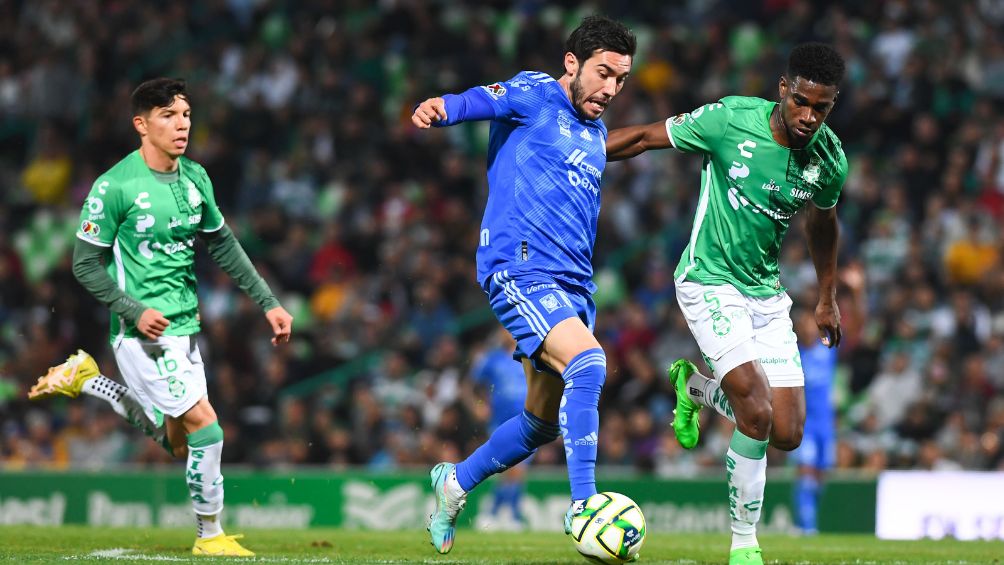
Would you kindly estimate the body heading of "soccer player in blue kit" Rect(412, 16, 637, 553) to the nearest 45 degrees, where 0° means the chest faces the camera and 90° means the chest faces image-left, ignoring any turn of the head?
approximately 315°

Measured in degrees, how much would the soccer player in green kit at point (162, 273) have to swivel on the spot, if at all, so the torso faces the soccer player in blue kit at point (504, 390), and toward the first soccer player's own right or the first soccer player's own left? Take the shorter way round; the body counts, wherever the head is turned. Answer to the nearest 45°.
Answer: approximately 90° to the first soccer player's own left

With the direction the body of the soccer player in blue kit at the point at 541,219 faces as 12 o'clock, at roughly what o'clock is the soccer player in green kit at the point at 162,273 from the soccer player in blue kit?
The soccer player in green kit is roughly at 5 o'clock from the soccer player in blue kit.

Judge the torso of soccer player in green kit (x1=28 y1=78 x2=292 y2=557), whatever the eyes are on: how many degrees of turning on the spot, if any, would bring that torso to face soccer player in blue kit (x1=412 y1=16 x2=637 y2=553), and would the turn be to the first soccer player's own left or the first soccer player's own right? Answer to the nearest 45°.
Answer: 0° — they already face them

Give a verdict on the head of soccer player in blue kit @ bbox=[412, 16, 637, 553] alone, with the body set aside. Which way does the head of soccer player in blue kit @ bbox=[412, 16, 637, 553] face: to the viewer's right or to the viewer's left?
to the viewer's right

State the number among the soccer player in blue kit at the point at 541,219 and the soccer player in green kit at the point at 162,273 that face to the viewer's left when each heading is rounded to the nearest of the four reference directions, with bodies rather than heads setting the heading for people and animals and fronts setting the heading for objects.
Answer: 0

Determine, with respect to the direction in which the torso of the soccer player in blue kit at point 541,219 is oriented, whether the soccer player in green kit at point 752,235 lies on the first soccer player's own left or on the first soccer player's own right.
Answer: on the first soccer player's own left

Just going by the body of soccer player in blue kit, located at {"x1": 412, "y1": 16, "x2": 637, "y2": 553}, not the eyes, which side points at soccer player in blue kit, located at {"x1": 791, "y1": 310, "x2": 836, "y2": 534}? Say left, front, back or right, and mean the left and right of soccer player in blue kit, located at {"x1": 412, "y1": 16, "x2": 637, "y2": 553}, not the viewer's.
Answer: left

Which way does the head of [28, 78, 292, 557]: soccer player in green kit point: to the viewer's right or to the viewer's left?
to the viewer's right

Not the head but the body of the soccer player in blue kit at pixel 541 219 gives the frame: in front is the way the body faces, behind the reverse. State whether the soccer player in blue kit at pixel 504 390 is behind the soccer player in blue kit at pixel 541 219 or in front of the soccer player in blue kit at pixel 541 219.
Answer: behind

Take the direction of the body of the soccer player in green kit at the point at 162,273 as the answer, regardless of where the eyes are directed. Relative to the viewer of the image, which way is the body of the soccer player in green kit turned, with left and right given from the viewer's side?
facing the viewer and to the right of the viewer

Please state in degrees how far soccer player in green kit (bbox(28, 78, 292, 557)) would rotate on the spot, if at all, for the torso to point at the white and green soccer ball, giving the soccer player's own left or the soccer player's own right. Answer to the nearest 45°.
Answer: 0° — they already face it
